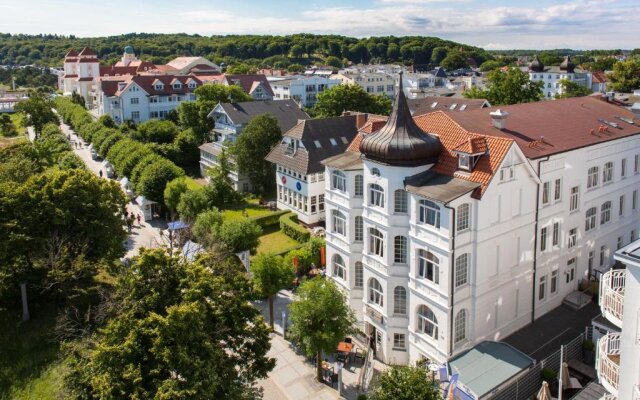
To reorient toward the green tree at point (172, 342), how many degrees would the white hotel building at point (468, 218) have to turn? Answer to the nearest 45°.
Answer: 0° — it already faces it

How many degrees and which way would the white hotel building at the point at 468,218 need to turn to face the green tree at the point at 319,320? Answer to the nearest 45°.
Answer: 0° — it already faces it

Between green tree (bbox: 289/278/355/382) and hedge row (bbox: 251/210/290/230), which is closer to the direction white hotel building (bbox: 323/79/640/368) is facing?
the green tree

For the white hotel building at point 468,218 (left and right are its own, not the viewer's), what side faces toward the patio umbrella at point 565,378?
left

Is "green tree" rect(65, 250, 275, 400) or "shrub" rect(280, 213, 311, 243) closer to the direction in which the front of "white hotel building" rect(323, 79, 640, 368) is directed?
the green tree

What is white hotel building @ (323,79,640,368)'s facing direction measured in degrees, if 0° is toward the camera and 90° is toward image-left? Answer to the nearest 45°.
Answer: approximately 45°

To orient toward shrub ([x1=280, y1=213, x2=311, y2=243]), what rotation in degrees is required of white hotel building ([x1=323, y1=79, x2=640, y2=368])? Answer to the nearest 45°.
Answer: approximately 90° to its right
